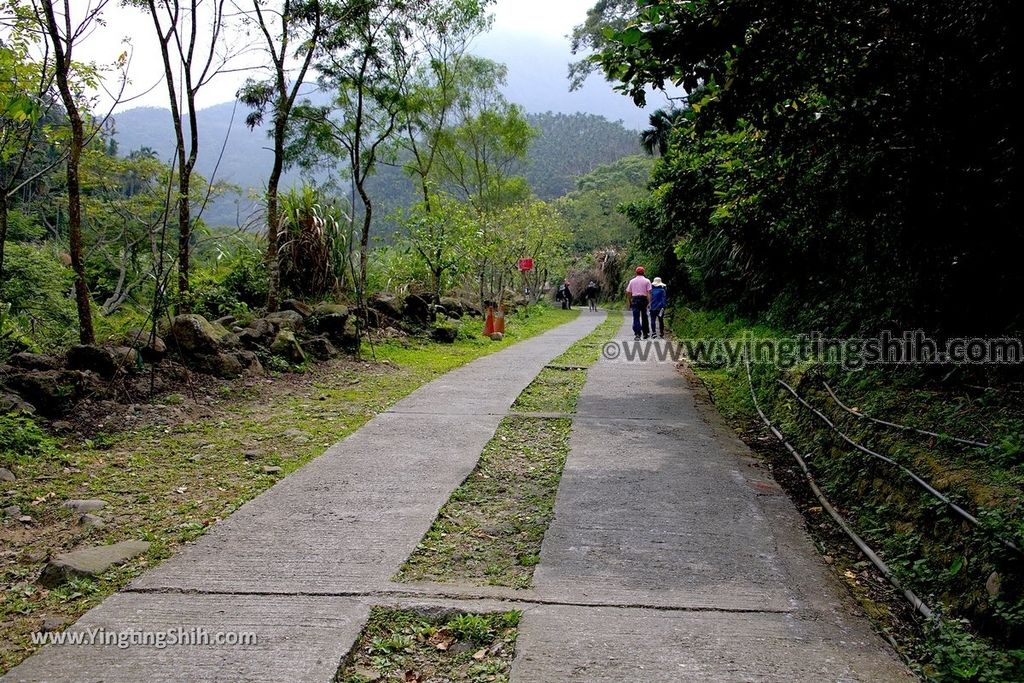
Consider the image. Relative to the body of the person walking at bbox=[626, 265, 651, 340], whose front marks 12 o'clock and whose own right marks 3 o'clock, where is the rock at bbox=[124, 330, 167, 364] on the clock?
The rock is roughly at 7 o'clock from the person walking.

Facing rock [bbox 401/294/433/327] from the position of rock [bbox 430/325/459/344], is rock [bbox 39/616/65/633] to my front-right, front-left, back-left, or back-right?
back-left

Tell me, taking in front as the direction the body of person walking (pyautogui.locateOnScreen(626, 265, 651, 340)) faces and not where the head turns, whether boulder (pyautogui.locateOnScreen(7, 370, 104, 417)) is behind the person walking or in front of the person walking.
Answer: behind

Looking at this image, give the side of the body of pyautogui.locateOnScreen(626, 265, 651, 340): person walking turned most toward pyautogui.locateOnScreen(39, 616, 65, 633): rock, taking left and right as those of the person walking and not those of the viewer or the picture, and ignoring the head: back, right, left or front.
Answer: back

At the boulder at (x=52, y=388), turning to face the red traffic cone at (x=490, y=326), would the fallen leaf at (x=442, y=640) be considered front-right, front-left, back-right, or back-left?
back-right

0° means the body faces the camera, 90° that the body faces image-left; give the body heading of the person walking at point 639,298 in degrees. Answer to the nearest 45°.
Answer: approximately 180°

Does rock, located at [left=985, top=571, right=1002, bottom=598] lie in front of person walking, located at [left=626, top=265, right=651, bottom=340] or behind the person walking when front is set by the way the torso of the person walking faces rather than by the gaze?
behind

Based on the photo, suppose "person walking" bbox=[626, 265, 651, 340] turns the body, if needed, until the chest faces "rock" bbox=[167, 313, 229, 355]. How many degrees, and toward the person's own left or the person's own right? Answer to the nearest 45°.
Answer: approximately 135° to the person's own left

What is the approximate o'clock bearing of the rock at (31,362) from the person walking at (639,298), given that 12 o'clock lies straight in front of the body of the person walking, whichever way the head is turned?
The rock is roughly at 7 o'clock from the person walking.

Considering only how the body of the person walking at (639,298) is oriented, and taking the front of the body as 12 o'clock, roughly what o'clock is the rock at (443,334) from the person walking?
The rock is roughly at 8 o'clock from the person walking.

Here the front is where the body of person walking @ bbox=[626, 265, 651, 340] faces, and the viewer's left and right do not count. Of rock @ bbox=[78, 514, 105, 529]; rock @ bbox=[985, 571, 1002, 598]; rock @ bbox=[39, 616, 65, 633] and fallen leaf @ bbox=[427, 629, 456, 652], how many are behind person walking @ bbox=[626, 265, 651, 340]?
4
